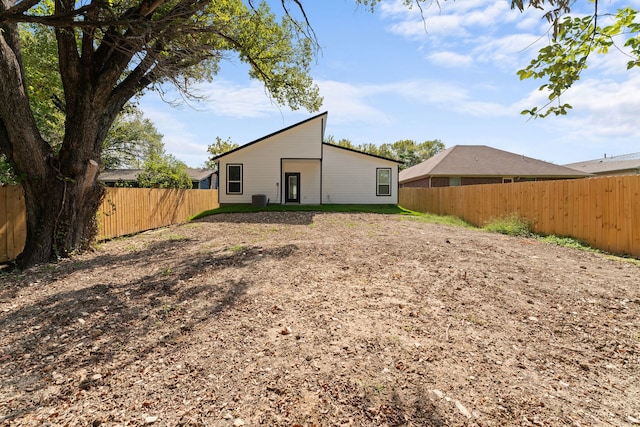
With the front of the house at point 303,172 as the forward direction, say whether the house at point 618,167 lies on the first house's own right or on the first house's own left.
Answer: on the first house's own right

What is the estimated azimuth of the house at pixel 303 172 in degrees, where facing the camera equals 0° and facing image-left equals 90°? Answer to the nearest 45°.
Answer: approximately 180°

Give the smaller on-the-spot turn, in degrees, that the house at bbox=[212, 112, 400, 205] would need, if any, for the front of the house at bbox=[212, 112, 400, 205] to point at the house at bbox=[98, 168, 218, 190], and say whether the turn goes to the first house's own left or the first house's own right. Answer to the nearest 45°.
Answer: approximately 45° to the first house's own left

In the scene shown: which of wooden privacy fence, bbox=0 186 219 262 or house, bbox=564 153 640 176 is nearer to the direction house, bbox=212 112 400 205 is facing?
the house
